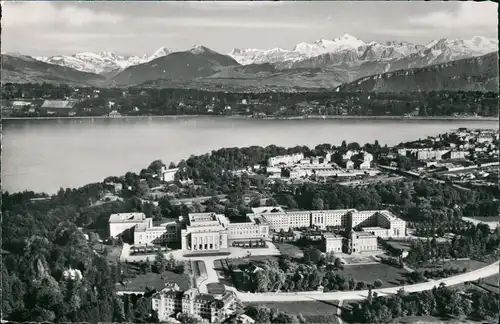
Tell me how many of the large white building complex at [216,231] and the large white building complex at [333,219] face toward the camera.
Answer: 2

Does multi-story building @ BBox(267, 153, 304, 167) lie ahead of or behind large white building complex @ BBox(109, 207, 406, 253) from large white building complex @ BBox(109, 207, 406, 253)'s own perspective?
behind

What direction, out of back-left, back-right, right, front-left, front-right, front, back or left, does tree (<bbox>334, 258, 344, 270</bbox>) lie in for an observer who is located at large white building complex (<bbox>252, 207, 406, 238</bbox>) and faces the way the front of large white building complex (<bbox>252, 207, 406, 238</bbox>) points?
front

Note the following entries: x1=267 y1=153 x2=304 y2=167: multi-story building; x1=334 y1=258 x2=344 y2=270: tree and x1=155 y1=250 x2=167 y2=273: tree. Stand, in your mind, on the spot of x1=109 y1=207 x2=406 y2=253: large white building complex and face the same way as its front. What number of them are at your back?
1

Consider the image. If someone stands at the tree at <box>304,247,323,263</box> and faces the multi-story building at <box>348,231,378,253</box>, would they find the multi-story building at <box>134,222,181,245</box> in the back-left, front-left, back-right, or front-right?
back-left

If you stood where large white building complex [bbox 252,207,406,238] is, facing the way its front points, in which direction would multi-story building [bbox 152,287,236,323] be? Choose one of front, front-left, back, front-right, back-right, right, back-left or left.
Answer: front-right

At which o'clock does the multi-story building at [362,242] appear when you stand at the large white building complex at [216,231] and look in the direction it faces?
The multi-story building is roughly at 9 o'clock from the large white building complex.

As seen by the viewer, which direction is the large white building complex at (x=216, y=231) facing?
toward the camera

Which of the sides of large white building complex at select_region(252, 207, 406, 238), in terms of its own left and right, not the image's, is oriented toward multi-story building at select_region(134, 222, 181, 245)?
right

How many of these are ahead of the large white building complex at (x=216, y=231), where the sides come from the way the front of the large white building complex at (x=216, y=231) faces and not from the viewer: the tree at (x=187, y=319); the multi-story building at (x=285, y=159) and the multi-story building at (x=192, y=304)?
2

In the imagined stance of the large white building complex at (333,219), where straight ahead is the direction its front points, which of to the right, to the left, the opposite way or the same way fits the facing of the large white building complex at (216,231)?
the same way
